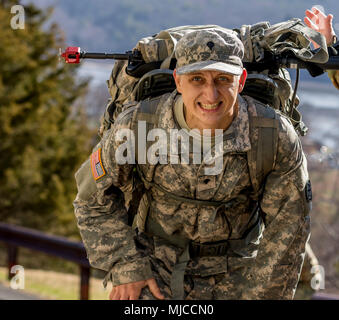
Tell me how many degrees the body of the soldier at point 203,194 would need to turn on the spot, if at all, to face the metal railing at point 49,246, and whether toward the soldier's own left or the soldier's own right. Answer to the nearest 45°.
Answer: approximately 180°

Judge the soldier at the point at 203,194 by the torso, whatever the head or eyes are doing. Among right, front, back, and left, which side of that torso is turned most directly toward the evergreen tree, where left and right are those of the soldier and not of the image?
back

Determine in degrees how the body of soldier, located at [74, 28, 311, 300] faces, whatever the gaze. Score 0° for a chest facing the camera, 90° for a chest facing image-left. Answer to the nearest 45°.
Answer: approximately 0°
